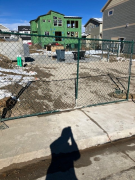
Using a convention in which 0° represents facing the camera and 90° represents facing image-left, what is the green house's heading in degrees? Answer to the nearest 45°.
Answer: approximately 0°
